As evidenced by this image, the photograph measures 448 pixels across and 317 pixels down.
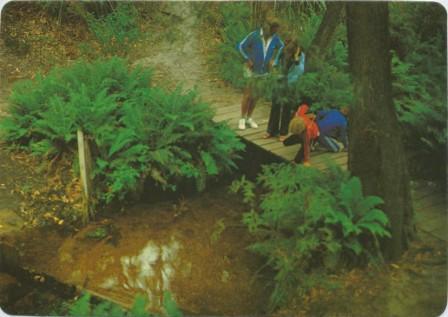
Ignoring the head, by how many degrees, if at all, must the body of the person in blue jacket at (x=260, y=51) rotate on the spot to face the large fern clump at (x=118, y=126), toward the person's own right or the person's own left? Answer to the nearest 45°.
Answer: approximately 90° to the person's own right

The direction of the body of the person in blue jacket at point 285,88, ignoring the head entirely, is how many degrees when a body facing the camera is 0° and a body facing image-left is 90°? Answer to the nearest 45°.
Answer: approximately 315°

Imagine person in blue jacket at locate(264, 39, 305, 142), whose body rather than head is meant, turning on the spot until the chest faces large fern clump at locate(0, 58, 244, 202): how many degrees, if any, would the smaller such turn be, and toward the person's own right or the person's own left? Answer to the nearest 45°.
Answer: approximately 135° to the person's own right

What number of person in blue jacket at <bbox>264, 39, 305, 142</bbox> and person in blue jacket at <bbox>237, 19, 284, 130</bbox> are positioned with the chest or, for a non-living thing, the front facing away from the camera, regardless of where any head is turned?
0

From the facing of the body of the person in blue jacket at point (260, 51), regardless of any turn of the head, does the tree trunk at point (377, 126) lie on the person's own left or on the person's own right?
on the person's own left

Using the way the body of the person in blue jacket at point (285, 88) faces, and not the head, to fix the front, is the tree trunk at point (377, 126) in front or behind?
in front
